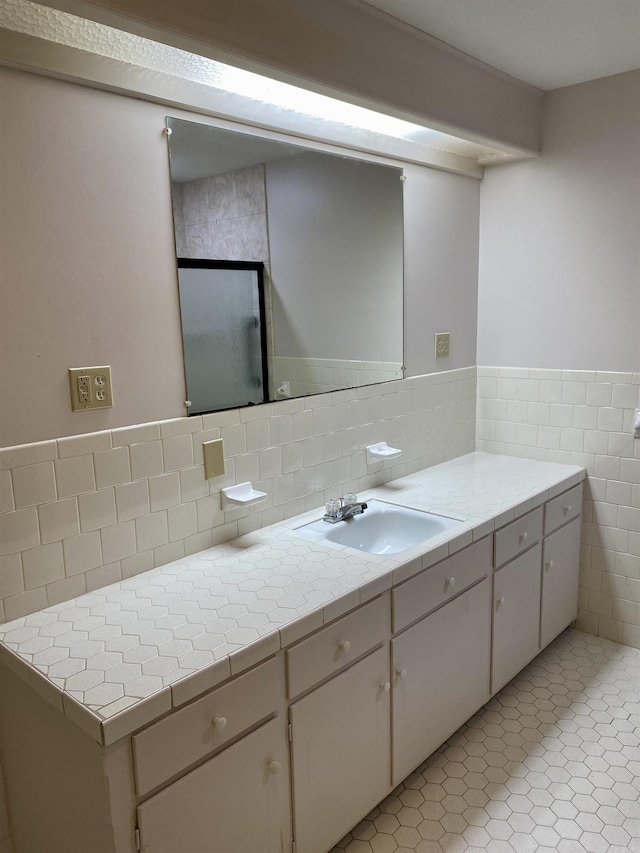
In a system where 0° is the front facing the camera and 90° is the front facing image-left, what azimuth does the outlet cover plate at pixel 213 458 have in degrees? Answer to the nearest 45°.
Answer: approximately 315°

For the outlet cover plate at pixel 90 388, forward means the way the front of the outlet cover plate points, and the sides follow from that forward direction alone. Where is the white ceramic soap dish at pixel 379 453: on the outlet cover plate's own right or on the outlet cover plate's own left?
on the outlet cover plate's own left

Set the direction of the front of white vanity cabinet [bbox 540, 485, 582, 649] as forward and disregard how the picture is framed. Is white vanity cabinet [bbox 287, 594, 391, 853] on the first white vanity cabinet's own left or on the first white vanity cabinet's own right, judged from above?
on the first white vanity cabinet's own right

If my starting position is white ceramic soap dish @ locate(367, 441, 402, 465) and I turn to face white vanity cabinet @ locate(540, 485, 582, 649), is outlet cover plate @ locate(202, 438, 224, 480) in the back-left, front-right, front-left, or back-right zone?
back-right

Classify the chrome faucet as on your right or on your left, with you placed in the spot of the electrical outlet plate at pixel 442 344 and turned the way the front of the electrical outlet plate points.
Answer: on your right

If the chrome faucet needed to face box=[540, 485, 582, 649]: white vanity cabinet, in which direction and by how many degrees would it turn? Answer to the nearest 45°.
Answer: approximately 90° to its left

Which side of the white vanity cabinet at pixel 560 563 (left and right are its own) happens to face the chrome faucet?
right

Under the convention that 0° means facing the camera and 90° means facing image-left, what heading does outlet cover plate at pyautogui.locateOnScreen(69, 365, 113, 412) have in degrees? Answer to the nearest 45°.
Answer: approximately 315°

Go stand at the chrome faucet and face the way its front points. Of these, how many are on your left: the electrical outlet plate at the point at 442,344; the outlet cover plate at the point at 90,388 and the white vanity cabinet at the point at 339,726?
1

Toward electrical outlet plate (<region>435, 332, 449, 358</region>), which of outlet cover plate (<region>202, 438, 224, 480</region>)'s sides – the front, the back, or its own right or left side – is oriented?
left
